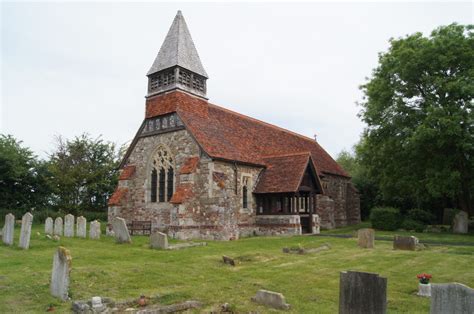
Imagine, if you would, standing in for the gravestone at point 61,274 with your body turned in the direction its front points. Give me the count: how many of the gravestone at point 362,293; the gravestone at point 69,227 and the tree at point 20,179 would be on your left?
1

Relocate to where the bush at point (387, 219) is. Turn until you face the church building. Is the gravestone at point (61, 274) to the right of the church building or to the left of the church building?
left

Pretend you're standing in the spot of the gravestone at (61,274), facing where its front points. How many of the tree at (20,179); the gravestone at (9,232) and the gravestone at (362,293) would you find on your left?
1

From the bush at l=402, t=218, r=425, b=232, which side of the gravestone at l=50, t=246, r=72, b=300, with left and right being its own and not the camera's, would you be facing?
back

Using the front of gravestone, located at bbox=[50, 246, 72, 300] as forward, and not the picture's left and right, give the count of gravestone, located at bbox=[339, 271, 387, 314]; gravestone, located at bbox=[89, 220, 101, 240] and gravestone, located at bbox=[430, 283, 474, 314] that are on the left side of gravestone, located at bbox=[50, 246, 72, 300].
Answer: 2

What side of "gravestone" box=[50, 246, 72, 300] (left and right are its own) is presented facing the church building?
back

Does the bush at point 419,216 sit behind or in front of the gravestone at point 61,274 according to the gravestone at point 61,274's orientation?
behind

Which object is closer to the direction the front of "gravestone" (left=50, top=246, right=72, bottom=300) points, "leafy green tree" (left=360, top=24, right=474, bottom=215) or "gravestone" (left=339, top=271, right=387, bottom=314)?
the gravestone

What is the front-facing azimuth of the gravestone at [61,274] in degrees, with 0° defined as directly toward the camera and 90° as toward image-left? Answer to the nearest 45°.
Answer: approximately 45°

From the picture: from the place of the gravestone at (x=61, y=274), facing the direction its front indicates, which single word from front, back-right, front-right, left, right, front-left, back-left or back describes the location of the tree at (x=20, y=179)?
back-right

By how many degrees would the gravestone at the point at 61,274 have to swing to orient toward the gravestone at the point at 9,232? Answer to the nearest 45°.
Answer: approximately 135° to its right

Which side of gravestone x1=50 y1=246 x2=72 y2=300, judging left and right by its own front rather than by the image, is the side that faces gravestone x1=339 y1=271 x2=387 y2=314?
left

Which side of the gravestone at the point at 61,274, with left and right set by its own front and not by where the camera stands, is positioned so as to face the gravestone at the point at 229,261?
back
